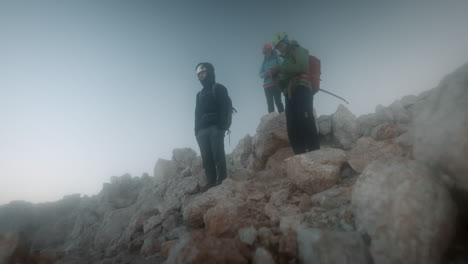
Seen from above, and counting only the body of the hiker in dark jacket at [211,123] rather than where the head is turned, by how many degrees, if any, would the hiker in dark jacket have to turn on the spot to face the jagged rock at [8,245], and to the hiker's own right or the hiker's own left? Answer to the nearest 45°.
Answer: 0° — they already face it

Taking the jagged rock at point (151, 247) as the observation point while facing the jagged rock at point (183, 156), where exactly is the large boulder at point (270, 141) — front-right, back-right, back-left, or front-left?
front-right

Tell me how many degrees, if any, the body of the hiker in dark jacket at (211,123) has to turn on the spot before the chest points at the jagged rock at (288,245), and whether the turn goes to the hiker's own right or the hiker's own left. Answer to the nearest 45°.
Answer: approximately 45° to the hiker's own left

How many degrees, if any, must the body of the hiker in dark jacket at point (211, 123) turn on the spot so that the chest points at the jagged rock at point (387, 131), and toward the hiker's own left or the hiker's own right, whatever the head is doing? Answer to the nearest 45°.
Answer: approximately 135° to the hiker's own left

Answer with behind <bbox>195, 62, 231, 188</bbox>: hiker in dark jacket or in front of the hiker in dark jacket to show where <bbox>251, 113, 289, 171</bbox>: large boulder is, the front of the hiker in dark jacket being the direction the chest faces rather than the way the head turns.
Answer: behind

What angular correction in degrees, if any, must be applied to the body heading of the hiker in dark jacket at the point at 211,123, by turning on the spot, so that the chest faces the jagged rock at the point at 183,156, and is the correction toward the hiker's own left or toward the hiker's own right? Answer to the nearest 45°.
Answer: approximately 135° to the hiker's own right

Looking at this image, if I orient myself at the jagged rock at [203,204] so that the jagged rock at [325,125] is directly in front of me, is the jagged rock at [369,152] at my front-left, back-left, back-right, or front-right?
front-right

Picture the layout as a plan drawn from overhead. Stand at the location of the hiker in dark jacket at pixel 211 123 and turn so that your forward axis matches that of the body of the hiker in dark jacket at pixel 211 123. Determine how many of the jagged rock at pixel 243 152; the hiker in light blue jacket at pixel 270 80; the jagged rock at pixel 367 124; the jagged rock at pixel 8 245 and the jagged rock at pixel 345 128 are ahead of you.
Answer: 1

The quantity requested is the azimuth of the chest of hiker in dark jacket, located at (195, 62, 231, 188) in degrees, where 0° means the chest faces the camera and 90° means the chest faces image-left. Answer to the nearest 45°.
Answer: approximately 45°

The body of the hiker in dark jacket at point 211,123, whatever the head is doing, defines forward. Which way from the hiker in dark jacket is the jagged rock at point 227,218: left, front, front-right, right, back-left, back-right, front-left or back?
front-left

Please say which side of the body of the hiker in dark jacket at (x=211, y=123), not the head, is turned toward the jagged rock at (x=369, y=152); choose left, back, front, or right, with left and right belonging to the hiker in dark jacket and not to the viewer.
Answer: left

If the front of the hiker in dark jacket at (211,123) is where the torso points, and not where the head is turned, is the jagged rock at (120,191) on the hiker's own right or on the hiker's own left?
on the hiker's own right

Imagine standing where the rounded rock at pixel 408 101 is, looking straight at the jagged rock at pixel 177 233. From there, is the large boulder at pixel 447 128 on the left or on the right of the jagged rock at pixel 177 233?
left

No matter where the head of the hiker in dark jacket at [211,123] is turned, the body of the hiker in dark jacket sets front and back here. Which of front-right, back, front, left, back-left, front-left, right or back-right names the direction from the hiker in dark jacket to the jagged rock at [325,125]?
back-left
